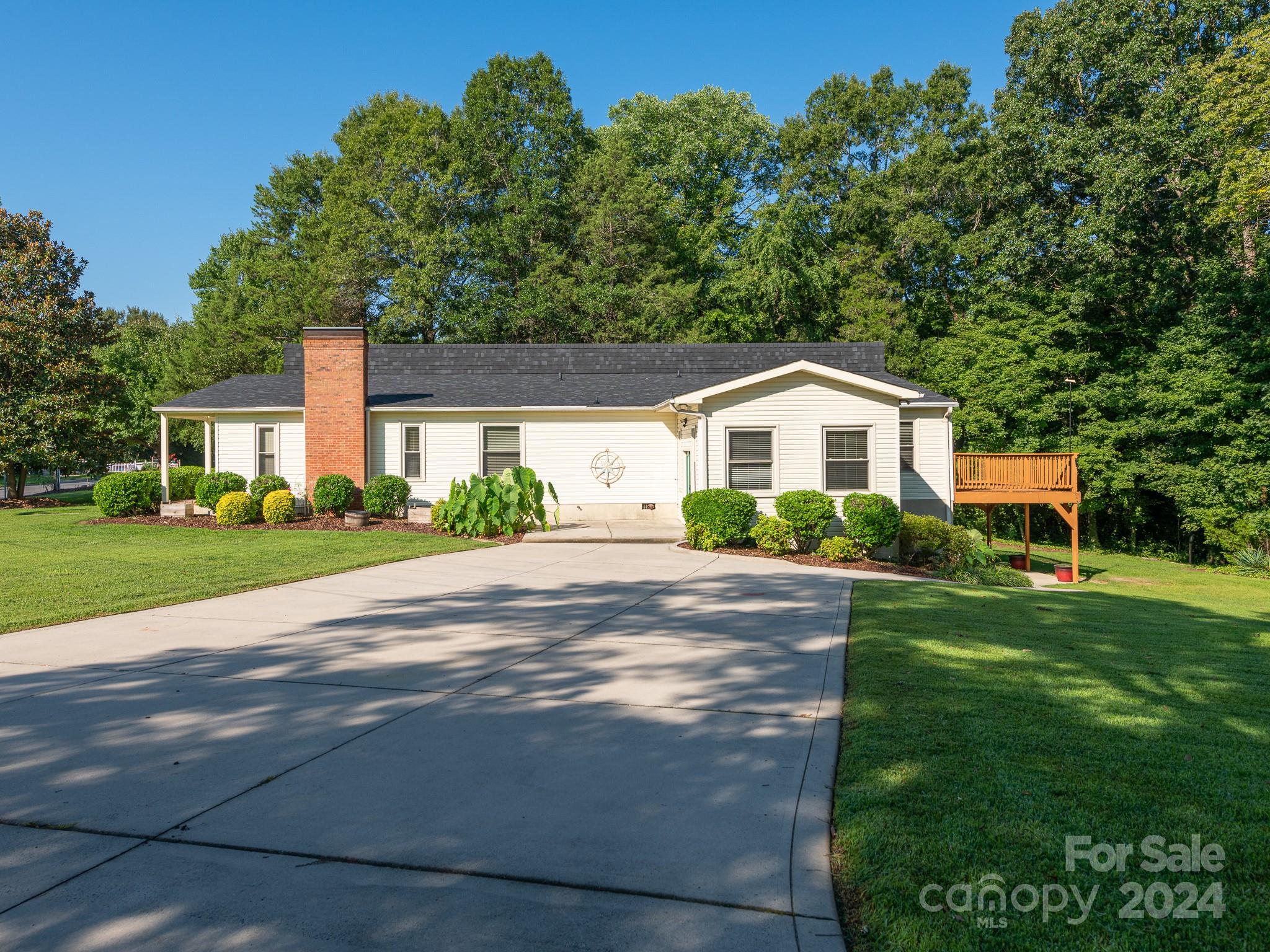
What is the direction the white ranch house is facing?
toward the camera

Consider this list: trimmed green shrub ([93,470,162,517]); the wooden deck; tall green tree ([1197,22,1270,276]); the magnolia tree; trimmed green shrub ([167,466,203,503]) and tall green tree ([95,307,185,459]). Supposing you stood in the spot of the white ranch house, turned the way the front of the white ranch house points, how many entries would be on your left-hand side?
2

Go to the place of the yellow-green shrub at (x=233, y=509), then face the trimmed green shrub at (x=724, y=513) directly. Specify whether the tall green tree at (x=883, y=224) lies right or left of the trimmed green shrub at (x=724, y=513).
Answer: left

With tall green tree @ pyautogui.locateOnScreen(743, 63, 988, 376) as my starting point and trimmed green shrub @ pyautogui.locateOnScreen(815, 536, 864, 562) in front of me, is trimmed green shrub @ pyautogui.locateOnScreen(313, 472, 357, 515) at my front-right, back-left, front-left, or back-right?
front-right

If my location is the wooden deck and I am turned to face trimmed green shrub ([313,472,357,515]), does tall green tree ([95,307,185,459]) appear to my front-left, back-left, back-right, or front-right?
front-right

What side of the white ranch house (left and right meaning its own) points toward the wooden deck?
left

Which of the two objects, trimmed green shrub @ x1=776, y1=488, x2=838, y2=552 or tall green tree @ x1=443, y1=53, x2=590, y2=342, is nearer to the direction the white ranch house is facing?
the trimmed green shrub

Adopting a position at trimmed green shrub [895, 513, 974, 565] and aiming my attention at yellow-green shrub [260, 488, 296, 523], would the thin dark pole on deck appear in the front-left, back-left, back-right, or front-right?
back-right

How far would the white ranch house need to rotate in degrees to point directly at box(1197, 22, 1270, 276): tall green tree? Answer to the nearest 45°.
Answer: approximately 90° to its left

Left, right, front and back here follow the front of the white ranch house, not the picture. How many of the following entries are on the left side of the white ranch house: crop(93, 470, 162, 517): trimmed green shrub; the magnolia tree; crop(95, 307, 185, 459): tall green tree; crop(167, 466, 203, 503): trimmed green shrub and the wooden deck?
1

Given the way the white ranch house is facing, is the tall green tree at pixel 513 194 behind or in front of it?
behind

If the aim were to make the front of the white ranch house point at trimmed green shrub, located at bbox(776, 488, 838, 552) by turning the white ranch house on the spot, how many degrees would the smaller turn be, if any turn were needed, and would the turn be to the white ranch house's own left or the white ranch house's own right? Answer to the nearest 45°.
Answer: approximately 45° to the white ranch house's own left

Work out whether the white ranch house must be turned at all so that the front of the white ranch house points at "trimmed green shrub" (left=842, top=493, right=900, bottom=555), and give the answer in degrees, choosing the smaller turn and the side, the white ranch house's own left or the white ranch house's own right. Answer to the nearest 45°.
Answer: approximately 45° to the white ranch house's own left

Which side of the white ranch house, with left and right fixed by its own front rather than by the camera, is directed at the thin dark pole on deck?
left

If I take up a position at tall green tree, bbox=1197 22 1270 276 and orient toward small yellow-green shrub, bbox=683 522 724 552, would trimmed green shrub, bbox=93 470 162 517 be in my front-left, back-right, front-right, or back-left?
front-right

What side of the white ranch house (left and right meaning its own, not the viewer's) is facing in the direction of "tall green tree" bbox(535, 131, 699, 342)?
back
